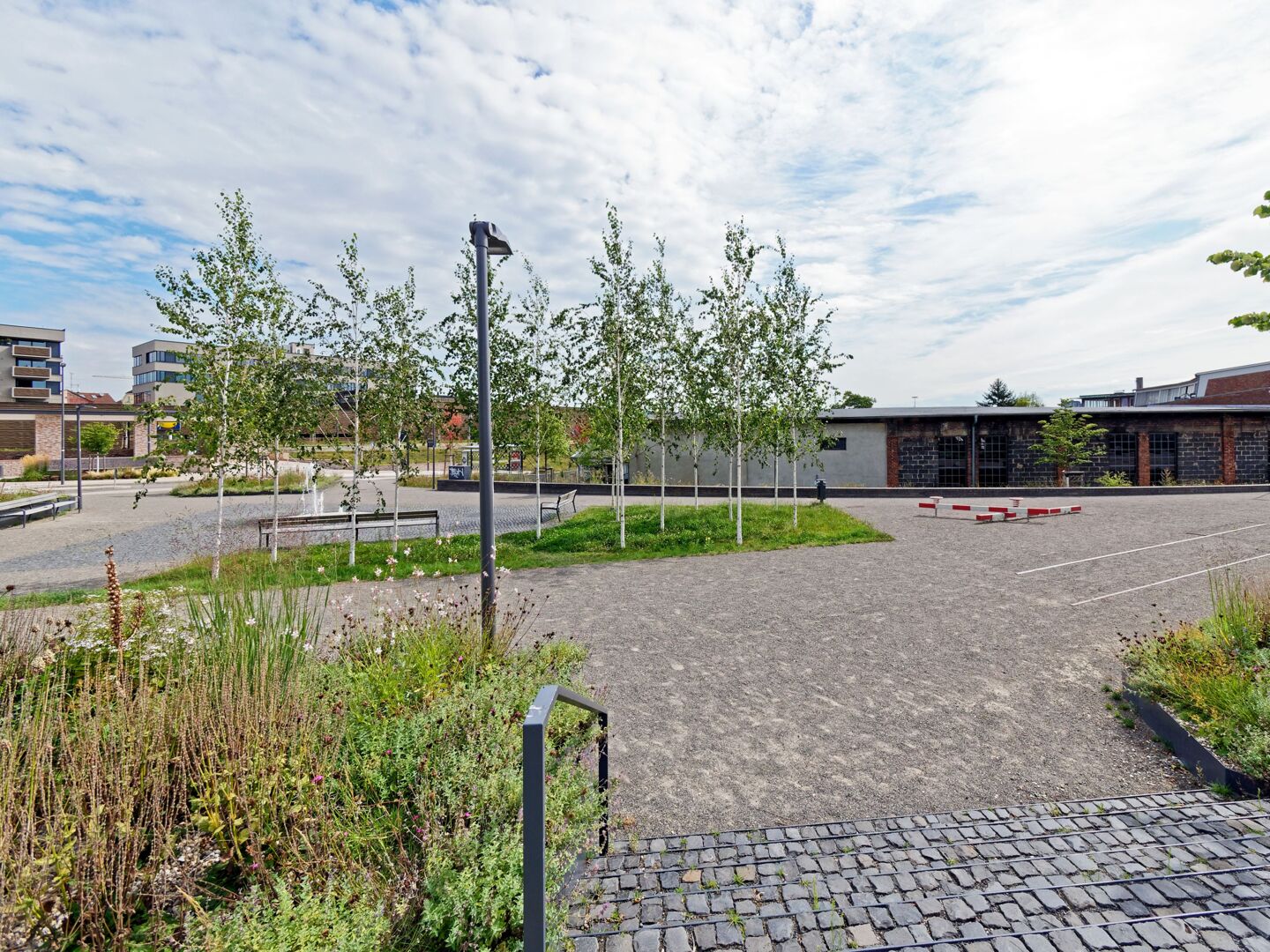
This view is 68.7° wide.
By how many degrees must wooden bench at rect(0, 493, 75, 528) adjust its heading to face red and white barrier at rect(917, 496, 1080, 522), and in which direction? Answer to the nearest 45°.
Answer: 0° — it already faces it

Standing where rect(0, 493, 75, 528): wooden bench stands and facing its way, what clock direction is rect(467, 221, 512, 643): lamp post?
The lamp post is roughly at 1 o'clock from the wooden bench.

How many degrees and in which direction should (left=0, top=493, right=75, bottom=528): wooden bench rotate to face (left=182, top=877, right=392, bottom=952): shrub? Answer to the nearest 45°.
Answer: approximately 45° to its right

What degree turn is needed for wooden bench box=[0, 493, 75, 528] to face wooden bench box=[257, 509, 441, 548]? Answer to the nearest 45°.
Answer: approximately 45° to its right

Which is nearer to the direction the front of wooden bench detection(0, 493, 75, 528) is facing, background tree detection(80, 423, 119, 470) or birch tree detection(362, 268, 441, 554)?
the birch tree

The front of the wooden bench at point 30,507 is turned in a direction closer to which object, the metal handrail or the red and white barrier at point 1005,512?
the red and white barrier

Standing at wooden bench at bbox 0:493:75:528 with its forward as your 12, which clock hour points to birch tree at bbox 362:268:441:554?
The birch tree is roughly at 1 o'clock from the wooden bench.

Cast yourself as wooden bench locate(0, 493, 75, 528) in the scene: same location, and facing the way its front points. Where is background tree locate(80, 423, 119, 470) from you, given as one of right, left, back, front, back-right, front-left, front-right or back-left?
back-left

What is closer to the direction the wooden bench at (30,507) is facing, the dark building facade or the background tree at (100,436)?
the dark building facade

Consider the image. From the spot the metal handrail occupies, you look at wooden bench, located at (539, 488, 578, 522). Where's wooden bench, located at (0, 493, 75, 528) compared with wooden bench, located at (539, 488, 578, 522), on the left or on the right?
left
